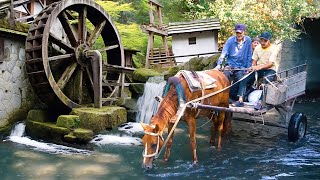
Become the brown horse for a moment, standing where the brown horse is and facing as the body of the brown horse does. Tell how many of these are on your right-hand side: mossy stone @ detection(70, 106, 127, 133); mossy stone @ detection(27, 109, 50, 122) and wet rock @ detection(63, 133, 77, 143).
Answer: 3

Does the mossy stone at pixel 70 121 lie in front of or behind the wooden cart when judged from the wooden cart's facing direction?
in front

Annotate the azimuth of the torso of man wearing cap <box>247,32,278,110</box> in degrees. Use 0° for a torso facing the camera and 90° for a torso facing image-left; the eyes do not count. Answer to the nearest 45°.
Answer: approximately 45°

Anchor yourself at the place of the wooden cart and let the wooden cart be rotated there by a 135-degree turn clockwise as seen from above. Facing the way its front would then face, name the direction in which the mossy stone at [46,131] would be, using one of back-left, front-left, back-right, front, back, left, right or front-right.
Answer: left

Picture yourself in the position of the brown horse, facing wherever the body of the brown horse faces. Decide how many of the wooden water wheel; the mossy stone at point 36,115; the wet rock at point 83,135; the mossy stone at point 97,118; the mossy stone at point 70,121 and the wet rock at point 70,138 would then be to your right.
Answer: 6

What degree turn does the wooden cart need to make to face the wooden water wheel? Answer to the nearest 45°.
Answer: approximately 45° to its right

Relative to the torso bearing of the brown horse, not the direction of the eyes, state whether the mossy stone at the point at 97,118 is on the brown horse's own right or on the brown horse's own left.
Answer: on the brown horse's own right

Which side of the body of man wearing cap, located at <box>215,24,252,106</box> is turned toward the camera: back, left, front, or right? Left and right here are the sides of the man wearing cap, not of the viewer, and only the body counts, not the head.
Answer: front

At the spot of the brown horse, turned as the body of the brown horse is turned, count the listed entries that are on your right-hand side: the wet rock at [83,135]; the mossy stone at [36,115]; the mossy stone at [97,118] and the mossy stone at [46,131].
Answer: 4

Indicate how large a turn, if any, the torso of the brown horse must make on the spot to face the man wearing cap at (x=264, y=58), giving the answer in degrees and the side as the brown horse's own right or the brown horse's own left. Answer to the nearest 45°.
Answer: approximately 180°

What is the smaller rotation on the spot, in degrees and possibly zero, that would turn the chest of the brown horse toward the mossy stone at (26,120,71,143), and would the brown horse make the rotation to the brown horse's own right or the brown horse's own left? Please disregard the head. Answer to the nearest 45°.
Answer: approximately 90° to the brown horse's own right

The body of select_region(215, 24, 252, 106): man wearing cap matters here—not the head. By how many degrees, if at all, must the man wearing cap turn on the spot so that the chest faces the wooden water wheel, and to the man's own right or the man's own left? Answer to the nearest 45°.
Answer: approximately 135° to the man's own right

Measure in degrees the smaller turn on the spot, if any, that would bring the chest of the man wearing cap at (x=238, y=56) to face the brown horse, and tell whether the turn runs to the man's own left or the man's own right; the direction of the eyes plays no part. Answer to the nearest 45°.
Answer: approximately 45° to the man's own right

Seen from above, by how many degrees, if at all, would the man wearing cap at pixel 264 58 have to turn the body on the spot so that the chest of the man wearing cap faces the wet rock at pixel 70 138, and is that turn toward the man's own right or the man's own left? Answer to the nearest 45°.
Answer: approximately 45° to the man's own right

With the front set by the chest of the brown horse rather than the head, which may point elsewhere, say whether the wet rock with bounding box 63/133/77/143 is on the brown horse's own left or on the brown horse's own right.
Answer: on the brown horse's own right

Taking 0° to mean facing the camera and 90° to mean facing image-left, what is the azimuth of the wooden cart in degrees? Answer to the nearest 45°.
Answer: approximately 45°

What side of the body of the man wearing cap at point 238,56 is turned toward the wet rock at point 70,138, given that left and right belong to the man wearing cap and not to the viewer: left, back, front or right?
right

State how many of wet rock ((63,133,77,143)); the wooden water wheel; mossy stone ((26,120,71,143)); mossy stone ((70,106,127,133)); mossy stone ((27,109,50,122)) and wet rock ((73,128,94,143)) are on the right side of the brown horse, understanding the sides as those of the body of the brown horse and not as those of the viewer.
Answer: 6
